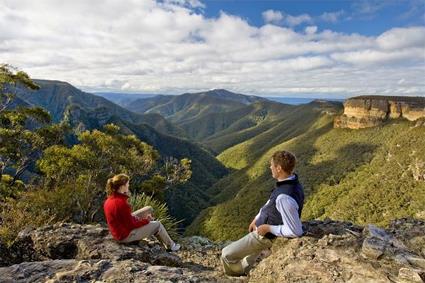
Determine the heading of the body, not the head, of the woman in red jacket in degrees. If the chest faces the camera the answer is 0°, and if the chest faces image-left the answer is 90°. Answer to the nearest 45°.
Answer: approximately 270°

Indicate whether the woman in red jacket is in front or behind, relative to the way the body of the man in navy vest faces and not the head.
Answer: in front

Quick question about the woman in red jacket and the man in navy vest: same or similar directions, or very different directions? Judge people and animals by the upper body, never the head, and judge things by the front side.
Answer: very different directions

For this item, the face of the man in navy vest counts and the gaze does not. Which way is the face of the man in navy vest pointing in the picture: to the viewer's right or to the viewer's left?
to the viewer's left

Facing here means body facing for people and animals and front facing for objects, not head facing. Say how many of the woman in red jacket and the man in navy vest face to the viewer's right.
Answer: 1

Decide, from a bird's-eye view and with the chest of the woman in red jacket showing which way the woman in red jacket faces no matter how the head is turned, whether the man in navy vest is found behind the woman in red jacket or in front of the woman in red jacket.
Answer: in front

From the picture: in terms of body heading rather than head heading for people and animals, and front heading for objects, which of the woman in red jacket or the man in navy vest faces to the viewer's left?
the man in navy vest

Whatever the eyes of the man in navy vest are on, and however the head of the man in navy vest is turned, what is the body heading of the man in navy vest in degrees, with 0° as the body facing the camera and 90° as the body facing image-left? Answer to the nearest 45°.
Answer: approximately 90°
